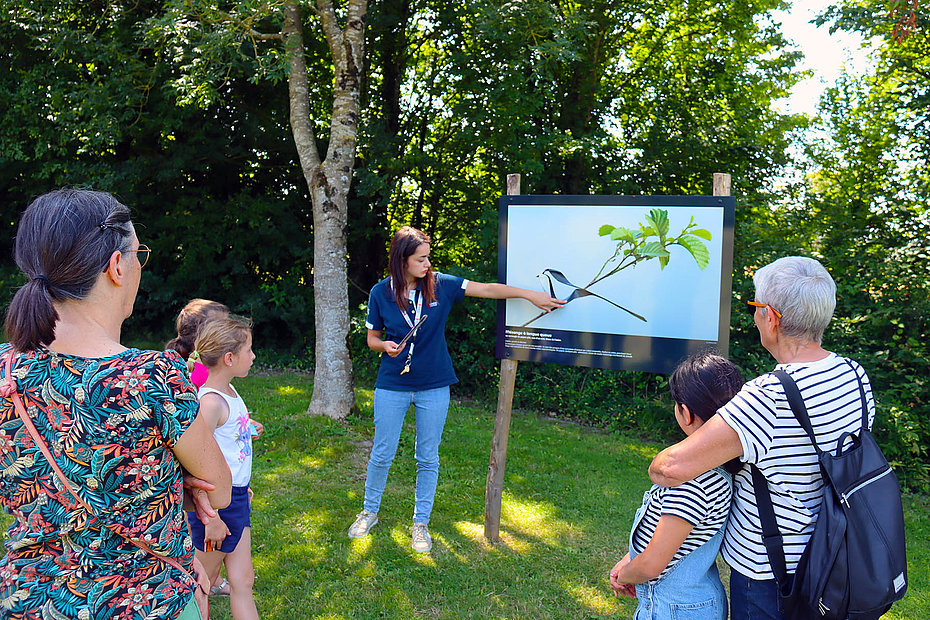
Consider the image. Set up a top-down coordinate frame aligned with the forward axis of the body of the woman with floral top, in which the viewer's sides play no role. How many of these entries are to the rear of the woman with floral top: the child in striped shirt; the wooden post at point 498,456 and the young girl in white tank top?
0

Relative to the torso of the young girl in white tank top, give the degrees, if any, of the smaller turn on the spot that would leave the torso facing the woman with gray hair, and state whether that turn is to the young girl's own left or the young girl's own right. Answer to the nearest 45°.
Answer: approximately 45° to the young girl's own right

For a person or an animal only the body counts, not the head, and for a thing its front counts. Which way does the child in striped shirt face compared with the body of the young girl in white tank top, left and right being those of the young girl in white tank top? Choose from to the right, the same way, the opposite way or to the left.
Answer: to the left

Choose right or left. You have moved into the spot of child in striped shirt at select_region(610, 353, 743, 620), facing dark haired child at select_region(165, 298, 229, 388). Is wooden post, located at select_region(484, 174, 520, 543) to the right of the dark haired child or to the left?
right

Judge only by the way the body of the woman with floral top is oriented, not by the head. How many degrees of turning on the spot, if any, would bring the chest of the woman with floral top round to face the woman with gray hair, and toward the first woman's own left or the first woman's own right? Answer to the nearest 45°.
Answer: approximately 45° to the first woman's own right

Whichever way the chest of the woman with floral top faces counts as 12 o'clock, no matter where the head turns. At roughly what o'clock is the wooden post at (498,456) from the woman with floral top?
The wooden post is roughly at 12 o'clock from the woman with floral top.

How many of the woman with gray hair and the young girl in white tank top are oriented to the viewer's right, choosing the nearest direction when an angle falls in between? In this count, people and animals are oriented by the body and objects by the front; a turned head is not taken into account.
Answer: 1

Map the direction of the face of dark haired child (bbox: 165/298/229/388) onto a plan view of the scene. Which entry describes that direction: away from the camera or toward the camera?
away from the camera

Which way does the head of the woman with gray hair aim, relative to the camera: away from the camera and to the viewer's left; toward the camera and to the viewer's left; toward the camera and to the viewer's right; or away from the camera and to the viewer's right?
away from the camera and to the viewer's left

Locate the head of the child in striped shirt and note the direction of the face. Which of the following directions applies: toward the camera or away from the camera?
away from the camera

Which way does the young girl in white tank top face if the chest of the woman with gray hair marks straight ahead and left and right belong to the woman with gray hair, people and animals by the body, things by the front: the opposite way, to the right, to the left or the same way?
to the right

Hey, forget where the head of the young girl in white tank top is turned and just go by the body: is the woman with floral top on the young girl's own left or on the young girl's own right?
on the young girl's own right

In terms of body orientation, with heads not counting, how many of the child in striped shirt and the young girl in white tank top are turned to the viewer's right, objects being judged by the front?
1

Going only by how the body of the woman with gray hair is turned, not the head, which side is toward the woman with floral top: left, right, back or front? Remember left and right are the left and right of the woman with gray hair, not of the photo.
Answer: left

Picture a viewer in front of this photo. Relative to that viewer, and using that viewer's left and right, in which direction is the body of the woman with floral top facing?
facing away from the viewer and to the right of the viewer

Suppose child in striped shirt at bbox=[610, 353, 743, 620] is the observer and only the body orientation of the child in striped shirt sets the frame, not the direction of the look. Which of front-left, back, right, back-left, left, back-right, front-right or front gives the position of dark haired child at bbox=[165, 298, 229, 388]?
front-left

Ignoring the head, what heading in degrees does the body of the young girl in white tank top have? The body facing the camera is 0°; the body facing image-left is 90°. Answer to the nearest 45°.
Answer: approximately 270°

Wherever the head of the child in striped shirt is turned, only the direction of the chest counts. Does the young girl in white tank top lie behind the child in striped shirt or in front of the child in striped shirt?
in front

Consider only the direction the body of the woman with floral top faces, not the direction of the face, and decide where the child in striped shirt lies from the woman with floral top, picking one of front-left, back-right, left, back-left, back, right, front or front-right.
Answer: front-right

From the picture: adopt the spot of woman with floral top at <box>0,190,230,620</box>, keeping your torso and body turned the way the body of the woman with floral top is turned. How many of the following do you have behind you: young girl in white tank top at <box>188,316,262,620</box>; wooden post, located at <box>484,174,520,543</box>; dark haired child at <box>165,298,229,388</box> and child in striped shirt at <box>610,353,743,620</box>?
0

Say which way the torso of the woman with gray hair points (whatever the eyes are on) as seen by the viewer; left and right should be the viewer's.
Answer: facing away from the viewer and to the left of the viewer
